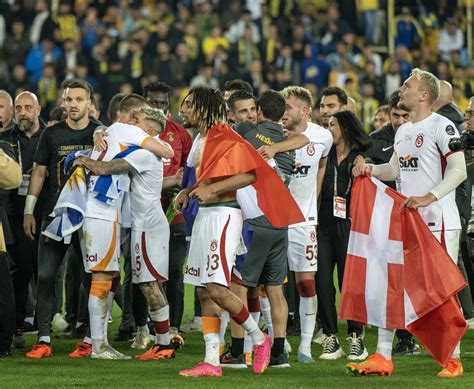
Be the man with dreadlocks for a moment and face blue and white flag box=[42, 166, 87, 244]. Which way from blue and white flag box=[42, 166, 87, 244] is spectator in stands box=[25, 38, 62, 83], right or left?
right

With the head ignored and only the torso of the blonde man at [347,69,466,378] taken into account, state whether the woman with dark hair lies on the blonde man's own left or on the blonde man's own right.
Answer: on the blonde man's own right

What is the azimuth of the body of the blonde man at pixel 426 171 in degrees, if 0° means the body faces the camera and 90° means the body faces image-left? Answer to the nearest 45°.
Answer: approximately 45°

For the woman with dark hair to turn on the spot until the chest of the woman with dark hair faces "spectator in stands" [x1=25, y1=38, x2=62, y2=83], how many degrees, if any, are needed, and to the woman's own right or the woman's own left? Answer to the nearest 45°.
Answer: approximately 135° to the woman's own right

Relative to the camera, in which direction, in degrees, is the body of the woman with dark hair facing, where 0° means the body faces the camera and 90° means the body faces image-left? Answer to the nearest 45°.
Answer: approximately 0°

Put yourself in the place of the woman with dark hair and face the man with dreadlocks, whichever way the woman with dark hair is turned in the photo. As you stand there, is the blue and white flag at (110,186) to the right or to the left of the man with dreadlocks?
right
